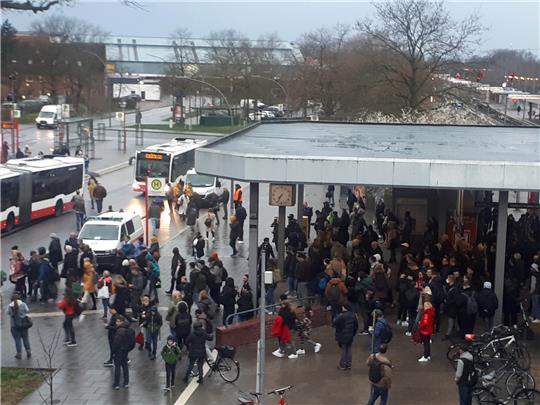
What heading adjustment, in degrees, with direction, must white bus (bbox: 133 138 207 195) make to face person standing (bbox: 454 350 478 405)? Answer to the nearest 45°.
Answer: approximately 45° to its left

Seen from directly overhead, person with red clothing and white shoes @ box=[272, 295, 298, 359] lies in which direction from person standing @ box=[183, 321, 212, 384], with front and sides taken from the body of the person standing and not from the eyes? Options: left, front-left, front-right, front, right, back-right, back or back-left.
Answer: front-right

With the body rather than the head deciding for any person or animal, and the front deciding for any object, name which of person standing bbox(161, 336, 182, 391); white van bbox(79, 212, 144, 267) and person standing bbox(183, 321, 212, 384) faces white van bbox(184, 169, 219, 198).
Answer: person standing bbox(183, 321, 212, 384)

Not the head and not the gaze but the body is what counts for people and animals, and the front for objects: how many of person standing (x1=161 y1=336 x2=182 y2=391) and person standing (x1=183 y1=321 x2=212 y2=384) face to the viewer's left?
0

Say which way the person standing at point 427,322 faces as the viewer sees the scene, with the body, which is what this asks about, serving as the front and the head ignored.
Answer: to the viewer's left

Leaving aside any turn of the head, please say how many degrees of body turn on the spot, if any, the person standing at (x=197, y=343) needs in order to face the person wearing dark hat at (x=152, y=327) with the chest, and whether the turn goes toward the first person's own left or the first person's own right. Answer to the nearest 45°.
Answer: approximately 45° to the first person's own left

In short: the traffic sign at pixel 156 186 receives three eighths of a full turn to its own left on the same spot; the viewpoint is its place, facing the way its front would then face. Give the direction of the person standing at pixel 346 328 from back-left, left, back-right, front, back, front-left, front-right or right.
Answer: back-right

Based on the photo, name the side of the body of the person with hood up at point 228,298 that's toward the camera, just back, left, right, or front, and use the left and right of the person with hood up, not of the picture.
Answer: back

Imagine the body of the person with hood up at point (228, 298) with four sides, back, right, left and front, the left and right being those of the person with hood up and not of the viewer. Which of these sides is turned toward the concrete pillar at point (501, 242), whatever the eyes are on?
right
